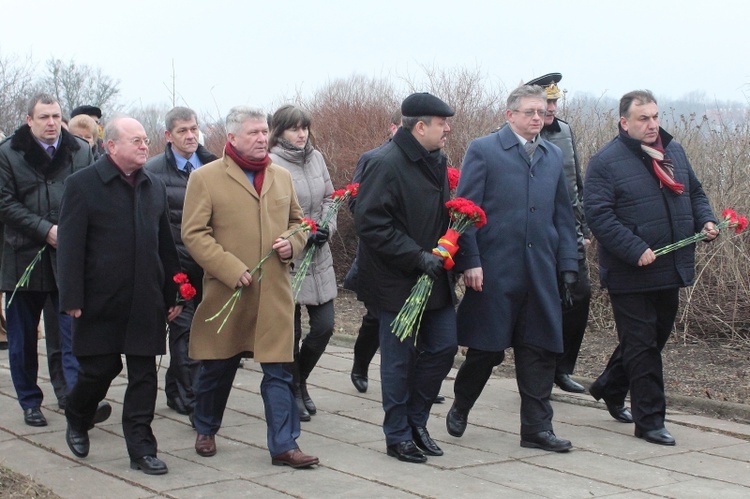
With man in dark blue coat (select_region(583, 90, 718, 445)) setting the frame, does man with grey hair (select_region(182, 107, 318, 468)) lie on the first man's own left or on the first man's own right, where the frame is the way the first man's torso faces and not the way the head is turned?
on the first man's own right

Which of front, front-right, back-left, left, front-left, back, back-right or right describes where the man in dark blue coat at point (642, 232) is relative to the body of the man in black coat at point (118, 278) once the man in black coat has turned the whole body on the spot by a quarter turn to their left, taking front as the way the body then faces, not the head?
front-right

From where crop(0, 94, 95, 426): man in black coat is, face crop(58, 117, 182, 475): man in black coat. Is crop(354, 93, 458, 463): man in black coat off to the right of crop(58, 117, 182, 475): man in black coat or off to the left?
left

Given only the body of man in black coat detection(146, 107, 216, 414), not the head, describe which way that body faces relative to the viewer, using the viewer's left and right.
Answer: facing the viewer and to the right of the viewer

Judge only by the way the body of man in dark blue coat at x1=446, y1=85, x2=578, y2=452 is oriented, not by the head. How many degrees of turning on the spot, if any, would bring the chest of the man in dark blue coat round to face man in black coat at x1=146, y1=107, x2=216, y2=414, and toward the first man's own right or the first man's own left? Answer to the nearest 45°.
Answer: approximately 135° to the first man's own right

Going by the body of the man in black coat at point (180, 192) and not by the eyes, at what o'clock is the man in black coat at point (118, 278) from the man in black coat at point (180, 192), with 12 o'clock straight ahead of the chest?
the man in black coat at point (118, 278) is roughly at 2 o'clock from the man in black coat at point (180, 192).
